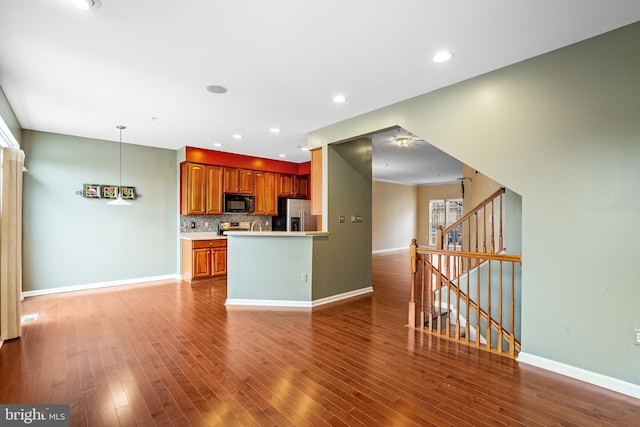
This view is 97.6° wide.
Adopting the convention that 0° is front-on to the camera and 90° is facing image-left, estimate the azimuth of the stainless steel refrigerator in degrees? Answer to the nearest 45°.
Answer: approximately 315°

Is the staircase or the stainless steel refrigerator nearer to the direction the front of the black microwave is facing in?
the staircase

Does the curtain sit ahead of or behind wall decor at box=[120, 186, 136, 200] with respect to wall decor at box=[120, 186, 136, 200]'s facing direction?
ahead

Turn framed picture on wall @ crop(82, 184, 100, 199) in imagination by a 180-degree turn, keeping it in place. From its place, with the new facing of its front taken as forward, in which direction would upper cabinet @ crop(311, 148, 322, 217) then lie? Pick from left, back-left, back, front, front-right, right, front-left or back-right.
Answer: back-right

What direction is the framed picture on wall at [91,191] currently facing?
toward the camera

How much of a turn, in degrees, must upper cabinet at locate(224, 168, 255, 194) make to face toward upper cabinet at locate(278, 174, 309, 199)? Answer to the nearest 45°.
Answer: approximately 135° to its left

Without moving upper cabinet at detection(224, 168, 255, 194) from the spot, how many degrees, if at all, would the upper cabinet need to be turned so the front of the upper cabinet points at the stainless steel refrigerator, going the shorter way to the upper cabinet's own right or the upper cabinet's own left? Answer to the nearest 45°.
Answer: approximately 90° to the upper cabinet's own left

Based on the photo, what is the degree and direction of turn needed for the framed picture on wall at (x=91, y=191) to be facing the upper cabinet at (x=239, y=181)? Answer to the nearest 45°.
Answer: approximately 90° to its left

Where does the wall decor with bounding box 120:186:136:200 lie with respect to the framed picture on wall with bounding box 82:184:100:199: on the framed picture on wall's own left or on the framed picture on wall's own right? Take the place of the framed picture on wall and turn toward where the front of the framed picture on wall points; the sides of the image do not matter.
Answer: on the framed picture on wall's own left

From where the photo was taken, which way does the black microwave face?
toward the camera

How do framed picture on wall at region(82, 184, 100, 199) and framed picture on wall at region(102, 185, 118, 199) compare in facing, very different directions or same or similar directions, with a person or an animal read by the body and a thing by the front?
same or similar directions

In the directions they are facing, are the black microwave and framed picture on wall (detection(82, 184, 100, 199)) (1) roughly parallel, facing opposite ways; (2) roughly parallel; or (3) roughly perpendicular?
roughly parallel

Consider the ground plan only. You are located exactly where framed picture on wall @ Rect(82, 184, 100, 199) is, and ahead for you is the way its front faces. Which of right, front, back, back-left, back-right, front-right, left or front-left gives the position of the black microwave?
left

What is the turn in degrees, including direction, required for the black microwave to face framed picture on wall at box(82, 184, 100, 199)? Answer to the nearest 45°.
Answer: approximately 90° to its right

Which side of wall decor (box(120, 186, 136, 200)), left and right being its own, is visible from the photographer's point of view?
front

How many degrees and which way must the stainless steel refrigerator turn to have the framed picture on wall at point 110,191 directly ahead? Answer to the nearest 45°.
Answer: approximately 135° to its right

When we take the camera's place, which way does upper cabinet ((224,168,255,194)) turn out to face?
facing the viewer
